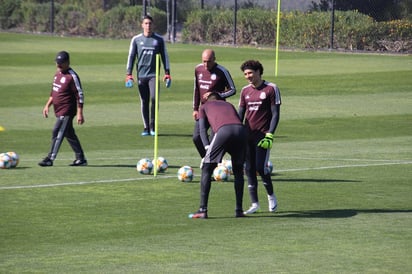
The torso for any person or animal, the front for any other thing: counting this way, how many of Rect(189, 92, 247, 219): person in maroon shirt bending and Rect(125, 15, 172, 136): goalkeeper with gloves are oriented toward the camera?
1

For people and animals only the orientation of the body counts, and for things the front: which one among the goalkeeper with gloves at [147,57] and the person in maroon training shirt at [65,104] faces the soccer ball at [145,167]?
the goalkeeper with gloves

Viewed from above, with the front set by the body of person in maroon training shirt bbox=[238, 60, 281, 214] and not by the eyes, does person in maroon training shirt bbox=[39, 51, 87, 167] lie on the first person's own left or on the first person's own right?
on the first person's own right

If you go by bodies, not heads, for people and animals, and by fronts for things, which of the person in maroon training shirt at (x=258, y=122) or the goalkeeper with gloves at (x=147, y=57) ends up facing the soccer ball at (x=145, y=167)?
the goalkeeper with gloves

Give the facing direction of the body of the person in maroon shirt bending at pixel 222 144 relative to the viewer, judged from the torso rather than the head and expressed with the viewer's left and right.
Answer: facing away from the viewer and to the left of the viewer

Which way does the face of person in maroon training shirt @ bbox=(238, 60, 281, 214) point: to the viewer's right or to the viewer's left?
to the viewer's left

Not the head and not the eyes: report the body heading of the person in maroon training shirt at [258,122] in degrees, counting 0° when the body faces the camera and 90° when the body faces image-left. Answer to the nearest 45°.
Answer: approximately 45°
